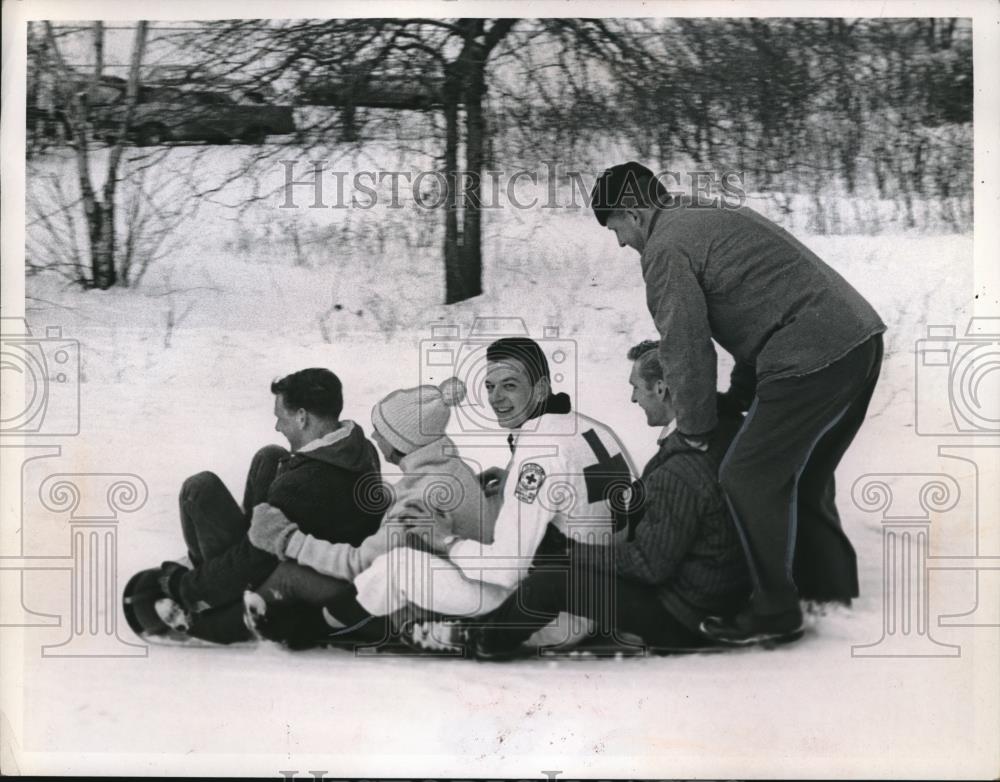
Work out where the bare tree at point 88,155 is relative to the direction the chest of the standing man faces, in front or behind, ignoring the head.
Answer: in front

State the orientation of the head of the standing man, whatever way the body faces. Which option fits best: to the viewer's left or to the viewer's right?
to the viewer's left

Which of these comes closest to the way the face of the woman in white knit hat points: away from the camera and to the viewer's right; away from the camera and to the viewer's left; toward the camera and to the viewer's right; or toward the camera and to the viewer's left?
away from the camera and to the viewer's left

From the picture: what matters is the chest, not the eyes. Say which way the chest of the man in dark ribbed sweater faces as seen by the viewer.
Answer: to the viewer's left

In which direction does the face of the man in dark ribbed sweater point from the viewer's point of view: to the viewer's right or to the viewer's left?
to the viewer's left

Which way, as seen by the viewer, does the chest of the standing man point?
to the viewer's left

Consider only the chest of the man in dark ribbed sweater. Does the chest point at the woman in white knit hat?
yes
